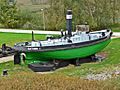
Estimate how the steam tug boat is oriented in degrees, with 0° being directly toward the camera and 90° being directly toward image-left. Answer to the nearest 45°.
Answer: approximately 225°
